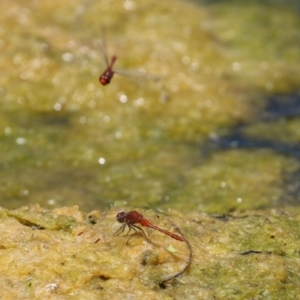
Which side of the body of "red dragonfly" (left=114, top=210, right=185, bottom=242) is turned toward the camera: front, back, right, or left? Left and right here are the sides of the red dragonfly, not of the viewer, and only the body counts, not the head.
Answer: left
